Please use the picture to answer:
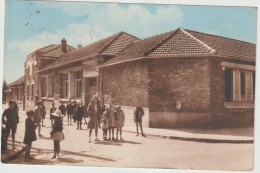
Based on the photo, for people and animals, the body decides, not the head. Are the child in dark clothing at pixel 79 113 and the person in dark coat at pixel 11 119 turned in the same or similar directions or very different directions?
same or similar directions

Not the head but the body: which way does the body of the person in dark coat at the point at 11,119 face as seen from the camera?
toward the camera

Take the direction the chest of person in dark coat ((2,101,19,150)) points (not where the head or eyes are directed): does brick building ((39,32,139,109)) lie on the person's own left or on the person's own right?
on the person's own left

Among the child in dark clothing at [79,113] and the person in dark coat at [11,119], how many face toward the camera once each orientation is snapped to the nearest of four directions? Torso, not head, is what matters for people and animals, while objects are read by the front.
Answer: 2

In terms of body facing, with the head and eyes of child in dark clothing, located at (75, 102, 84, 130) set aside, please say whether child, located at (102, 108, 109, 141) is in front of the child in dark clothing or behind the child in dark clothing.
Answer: in front

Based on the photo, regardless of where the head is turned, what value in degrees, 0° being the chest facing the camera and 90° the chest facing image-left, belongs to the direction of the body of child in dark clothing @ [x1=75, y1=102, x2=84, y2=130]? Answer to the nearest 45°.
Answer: approximately 0°
